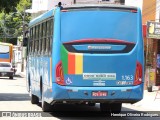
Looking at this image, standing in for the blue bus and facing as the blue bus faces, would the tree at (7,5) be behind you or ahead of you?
ahead

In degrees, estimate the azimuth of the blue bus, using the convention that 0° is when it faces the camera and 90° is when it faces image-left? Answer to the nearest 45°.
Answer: approximately 180°
